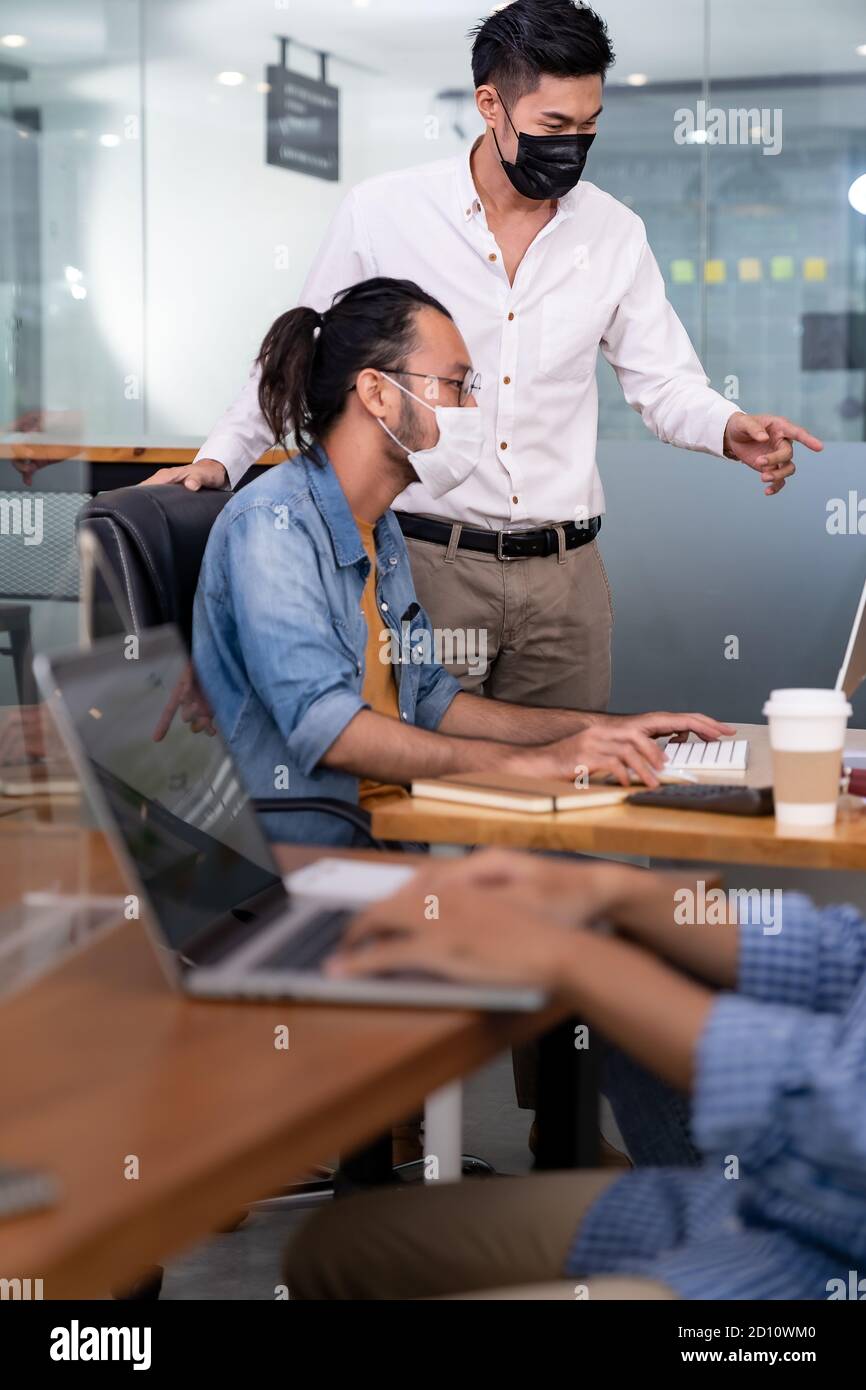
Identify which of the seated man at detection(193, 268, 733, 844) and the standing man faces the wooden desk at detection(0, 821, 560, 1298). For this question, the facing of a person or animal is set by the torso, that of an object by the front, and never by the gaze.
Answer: the standing man

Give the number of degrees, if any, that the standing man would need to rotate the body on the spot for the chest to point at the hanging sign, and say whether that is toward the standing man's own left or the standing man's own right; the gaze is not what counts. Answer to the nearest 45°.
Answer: approximately 180°

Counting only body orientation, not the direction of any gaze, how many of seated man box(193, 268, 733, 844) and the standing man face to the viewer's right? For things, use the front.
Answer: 1

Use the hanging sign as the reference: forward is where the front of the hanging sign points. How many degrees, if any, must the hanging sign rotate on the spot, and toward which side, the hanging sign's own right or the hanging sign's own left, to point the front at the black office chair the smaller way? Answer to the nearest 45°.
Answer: approximately 45° to the hanging sign's own right

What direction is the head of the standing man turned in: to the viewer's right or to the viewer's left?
to the viewer's right

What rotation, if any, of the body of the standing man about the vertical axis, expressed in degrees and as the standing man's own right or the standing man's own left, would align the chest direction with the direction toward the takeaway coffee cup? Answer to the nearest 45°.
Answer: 0° — they already face it

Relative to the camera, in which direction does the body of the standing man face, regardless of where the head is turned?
toward the camera

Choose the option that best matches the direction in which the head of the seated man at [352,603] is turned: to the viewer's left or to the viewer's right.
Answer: to the viewer's right

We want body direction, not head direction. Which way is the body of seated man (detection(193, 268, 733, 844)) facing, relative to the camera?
to the viewer's right

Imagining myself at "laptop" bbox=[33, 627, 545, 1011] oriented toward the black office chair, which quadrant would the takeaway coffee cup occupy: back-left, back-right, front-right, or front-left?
front-right

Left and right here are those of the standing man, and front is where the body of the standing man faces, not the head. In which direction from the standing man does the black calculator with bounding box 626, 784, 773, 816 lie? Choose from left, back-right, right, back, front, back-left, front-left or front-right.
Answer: front

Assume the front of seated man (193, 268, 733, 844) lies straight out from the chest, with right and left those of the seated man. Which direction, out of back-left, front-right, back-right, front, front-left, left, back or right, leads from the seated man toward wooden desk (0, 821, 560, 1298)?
right

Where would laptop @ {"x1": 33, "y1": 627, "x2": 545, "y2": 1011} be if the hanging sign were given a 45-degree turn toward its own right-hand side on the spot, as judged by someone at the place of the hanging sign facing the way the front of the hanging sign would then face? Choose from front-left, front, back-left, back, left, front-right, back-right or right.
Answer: front

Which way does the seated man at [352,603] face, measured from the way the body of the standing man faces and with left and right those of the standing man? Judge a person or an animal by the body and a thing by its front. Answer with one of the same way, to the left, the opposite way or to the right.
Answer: to the left

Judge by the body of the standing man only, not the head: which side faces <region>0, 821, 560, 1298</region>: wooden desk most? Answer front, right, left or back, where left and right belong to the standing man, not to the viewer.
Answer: front
